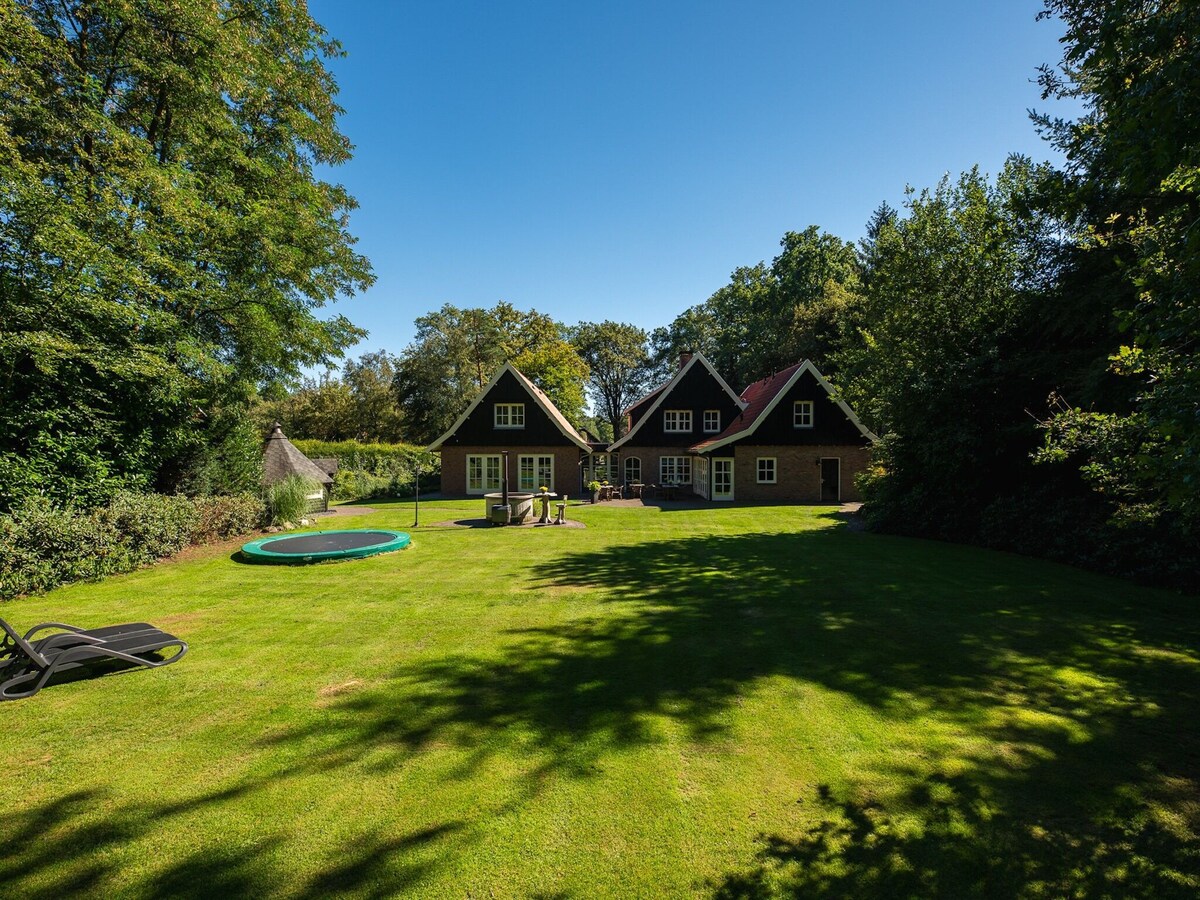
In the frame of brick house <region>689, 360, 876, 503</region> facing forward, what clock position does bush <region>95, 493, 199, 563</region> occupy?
The bush is roughly at 1 o'clock from the brick house.

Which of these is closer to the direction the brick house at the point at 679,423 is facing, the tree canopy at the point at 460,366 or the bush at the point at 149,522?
the bush

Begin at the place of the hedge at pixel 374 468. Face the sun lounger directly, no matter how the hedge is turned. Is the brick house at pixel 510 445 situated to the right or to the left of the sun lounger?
left

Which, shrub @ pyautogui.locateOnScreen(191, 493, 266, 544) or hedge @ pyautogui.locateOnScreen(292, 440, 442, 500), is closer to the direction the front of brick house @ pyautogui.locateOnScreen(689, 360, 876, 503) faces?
the shrub

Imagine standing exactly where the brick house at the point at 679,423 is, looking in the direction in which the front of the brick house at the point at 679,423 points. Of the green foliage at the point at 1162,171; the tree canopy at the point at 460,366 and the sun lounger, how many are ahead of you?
2

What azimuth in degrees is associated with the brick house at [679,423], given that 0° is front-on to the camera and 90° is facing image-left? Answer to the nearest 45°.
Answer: approximately 0°

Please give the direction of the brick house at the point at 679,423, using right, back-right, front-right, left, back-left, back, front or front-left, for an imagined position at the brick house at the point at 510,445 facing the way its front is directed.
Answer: left

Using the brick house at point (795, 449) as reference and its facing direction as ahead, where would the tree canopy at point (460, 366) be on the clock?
The tree canopy is roughly at 4 o'clock from the brick house.

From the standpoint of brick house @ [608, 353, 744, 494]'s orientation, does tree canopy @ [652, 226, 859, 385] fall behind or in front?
behind
